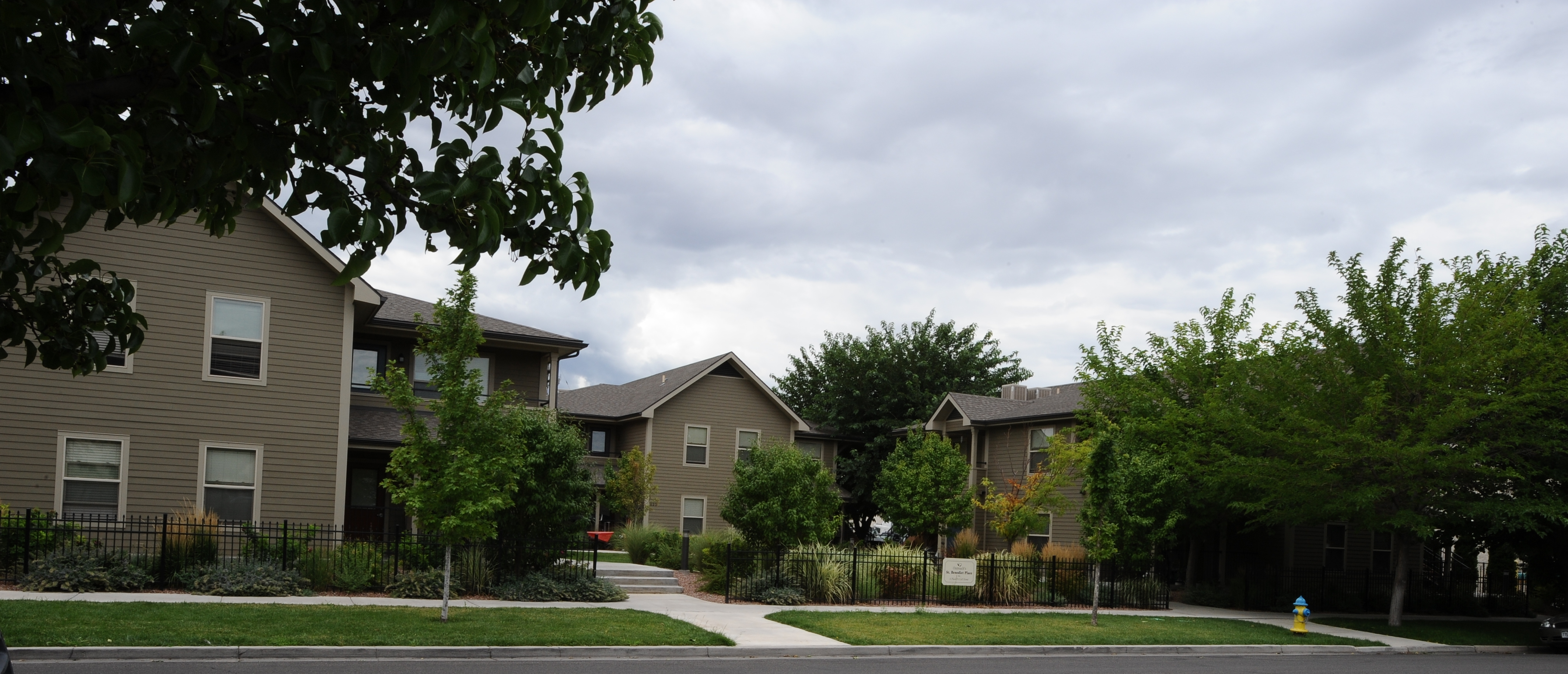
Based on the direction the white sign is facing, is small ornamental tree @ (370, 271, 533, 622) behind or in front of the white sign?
in front

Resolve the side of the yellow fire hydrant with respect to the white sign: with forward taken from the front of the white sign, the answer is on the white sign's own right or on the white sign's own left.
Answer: on the white sign's own left

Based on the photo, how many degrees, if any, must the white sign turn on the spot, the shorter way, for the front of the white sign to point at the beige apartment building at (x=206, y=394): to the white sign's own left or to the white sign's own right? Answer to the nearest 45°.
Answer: approximately 90° to the white sign's own right

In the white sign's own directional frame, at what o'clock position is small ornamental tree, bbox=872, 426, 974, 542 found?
The small ornamental tree is roughly at 6 o'clock from the white sign.

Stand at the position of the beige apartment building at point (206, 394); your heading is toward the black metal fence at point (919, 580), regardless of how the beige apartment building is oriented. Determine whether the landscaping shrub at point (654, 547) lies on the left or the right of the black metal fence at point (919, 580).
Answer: left

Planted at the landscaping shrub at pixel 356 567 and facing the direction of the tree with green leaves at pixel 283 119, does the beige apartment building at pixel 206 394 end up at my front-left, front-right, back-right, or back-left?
back-right

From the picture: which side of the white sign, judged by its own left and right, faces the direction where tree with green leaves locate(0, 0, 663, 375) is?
front

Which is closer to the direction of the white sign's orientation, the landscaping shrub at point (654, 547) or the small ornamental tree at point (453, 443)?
the small ornamental tree

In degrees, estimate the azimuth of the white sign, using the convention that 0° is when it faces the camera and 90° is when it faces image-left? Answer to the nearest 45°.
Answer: approximately 0°

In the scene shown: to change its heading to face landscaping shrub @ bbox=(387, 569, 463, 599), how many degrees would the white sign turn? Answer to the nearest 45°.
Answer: approximately 45° to its right
